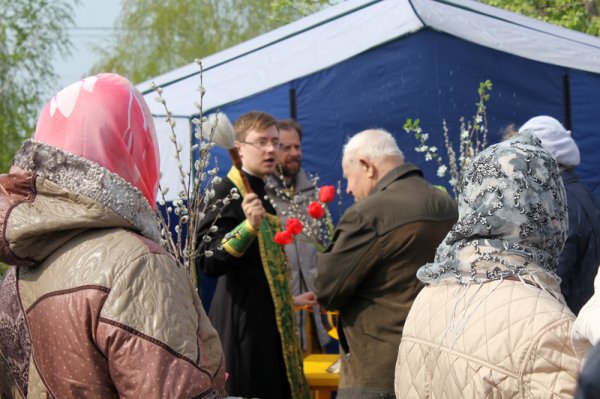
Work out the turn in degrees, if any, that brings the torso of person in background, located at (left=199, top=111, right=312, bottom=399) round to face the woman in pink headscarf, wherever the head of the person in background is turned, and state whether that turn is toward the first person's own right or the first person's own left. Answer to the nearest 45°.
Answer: approximately 45° to the first person's own right

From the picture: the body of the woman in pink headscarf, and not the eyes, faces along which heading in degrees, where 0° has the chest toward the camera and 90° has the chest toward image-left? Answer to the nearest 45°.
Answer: approximately 225°

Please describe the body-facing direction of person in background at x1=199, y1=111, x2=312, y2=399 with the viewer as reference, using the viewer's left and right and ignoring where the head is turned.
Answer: facing the viewer and to the right of the viewer

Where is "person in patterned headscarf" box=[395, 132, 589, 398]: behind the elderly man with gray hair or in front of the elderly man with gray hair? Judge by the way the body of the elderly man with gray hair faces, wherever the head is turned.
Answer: behind

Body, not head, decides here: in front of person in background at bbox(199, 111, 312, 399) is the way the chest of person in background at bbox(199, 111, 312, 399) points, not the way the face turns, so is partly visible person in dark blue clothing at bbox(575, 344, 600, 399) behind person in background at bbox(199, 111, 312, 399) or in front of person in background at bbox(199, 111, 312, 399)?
in front

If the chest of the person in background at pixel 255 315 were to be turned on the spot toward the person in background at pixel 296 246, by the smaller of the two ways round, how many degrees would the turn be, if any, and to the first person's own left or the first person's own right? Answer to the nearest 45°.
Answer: approximately 135° to the first person's own left

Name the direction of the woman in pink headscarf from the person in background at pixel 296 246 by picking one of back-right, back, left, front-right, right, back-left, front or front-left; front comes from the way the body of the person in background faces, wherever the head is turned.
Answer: front

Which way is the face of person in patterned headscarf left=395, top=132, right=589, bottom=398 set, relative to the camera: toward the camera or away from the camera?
away from the camera

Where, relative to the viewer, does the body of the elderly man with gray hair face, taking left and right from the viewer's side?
facing away from the viewer and to the left of the viewer

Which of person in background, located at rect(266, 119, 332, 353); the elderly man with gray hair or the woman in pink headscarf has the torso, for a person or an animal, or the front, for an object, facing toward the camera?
the person in background

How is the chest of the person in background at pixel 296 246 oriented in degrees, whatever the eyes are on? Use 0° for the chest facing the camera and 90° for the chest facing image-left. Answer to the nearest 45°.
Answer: approximately 0°

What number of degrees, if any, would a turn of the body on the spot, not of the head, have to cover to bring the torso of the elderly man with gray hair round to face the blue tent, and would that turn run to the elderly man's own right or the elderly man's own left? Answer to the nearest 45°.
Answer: approximately 45° to the elderly man's own right
